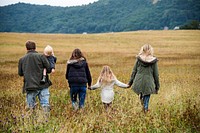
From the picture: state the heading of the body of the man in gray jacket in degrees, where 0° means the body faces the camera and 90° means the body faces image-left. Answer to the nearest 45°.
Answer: approximately 180°

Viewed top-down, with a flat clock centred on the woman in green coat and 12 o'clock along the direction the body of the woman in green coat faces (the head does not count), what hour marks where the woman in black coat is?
The woman in black coat is roughly at 9 o'clock from the woman in green coat.

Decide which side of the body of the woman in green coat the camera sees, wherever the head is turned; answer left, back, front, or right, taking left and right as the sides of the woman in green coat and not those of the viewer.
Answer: back

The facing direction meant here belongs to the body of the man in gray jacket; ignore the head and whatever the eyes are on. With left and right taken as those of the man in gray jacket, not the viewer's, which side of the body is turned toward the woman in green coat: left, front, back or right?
right

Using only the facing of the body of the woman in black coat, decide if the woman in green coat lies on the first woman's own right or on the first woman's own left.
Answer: on the first woman's own right

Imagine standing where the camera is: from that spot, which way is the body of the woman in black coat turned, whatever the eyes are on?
away from the camera
